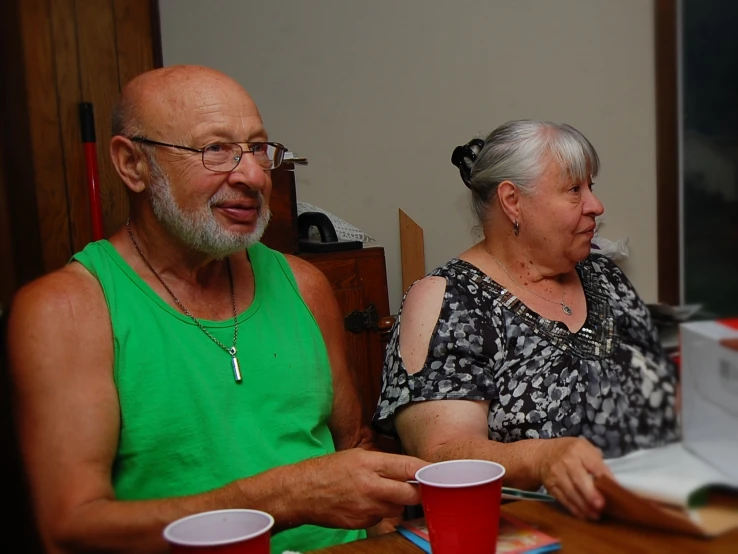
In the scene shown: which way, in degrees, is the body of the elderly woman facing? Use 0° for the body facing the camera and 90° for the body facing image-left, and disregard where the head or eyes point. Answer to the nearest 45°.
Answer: approximately 315°

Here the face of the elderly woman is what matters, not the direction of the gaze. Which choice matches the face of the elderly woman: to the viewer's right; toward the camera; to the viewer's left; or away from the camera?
to the viewer's right

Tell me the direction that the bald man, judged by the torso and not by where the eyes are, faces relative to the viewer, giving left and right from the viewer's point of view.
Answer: facing the viewer and to the right of the viewer

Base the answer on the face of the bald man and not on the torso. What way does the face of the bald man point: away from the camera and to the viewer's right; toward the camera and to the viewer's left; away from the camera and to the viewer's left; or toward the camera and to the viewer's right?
toward the camera and to the viewer's right

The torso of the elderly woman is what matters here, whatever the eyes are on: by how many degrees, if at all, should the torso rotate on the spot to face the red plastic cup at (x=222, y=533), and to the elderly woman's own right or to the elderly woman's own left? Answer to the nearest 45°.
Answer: approximately 45° to the elderly woman's own right

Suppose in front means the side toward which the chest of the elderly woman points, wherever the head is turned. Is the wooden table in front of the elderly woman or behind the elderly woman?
in front

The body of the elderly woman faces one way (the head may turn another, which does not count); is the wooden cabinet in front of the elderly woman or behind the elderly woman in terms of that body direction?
behind

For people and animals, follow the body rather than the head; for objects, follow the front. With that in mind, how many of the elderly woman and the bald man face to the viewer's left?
0

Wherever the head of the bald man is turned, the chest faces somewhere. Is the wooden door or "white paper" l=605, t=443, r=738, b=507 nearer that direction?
the white paper

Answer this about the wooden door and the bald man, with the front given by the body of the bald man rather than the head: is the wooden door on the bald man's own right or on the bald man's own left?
on the bald man's own right
